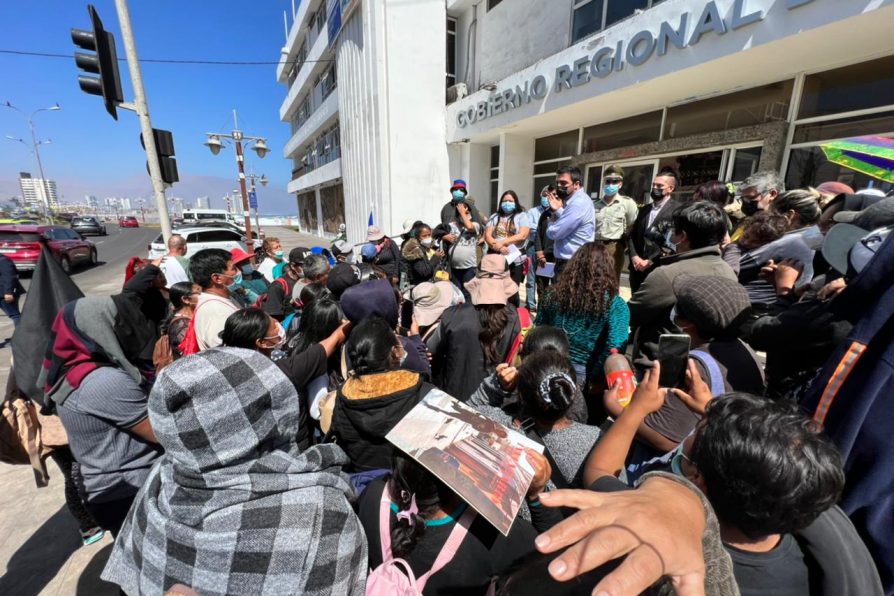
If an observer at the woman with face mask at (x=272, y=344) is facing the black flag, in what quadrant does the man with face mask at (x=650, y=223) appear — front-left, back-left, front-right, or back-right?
back-right

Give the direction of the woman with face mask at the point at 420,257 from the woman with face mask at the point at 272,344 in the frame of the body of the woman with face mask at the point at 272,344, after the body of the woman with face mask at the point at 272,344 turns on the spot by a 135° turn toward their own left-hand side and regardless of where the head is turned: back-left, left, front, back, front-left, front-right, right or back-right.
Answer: back-right

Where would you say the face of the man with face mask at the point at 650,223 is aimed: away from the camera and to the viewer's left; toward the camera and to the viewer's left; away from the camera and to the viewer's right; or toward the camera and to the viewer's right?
toward the camera and to the viewer's left

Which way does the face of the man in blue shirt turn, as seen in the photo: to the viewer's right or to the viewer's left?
to the viewer's left

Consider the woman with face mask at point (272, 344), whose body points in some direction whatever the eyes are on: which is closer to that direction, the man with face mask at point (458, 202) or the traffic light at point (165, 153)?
the man with face mask

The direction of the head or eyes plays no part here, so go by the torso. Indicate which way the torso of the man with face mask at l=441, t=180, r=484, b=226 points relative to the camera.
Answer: toward the camera

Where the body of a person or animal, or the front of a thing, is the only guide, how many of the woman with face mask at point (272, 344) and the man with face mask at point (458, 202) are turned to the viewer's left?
0
